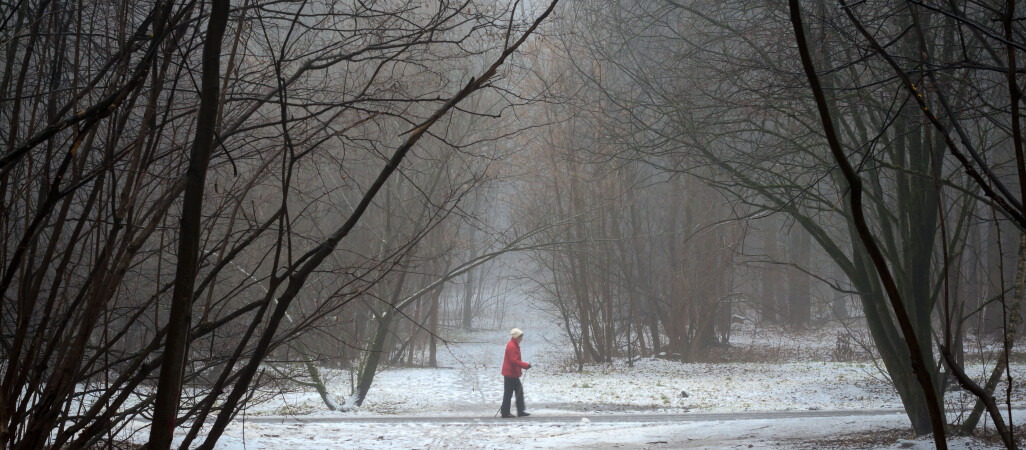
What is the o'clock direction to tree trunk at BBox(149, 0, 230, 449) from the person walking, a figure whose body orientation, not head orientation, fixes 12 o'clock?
The tree trunk is roughly at 3 o'clock from the person walking.

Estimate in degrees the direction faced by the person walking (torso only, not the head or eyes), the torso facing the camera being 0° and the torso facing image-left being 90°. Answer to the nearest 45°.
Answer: approximately 270°
